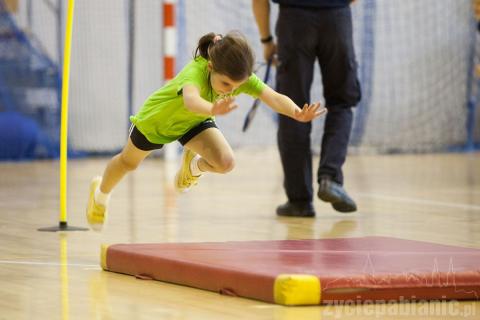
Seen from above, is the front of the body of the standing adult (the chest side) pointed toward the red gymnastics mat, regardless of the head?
yes

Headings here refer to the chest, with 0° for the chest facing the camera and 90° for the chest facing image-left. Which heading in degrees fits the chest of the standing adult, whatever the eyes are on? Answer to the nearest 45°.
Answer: approximately 0°
